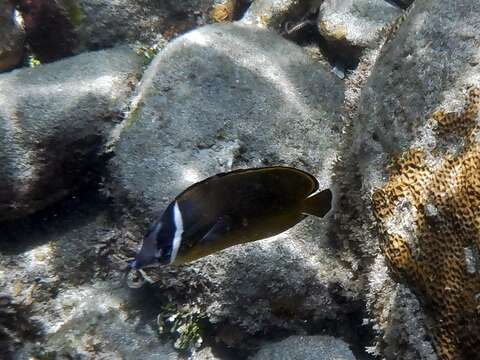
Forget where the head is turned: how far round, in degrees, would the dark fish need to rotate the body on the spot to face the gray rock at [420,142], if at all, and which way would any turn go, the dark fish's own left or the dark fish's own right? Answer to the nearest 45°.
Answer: approximately 135° to the dark fish's own right

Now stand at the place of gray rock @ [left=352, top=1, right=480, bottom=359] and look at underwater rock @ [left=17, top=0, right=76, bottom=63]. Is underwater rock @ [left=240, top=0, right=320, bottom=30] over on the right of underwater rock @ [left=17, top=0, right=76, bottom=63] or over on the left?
right

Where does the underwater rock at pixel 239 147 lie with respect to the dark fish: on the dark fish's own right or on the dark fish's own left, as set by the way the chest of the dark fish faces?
on the dark fish's own right

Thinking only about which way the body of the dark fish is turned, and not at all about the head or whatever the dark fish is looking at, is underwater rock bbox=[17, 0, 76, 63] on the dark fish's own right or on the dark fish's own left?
on the dark fish's own right

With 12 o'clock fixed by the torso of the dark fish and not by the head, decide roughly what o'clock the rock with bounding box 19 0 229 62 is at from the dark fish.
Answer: The rock is roughly at 2 o'clock from the dark fish.

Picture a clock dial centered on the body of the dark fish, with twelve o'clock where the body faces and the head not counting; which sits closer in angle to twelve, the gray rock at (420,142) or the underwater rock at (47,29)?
the underwater rock

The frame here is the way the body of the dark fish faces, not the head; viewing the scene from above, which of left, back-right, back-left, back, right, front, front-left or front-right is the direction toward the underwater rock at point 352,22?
right

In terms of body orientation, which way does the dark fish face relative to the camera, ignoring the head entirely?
to the viewer's left
